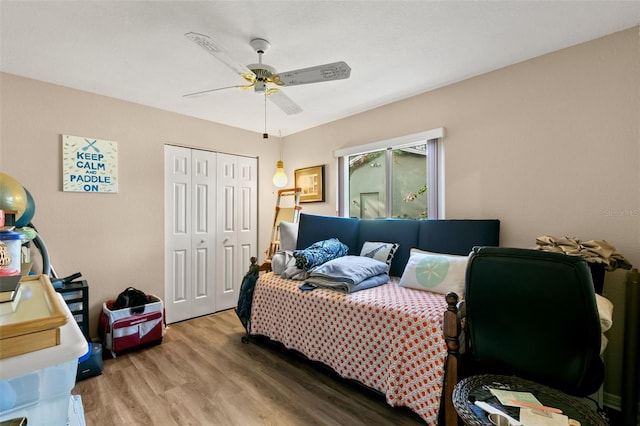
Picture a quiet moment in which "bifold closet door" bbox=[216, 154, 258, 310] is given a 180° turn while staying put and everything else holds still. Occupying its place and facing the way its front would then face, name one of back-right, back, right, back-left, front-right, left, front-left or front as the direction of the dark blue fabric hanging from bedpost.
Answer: back-left

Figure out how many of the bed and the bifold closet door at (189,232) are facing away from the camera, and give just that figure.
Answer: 0

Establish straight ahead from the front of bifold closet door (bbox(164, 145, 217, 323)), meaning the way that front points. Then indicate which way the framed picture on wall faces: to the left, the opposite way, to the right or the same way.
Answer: to the right

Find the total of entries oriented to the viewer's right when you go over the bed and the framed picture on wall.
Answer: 0

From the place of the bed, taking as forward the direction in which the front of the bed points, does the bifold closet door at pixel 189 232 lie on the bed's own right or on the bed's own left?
on the bed's own right

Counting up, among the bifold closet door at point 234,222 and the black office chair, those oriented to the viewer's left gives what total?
0

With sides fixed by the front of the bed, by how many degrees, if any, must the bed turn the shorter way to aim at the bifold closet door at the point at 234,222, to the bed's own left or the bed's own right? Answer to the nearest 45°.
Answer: approximately 90° to the bed's own right

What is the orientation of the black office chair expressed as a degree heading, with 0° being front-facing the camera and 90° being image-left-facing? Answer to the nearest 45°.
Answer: approximately 225°

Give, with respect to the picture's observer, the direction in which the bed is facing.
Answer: facing the viewer and to the left of the viewer

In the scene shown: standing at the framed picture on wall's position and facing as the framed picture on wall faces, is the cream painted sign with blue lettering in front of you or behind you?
in front
